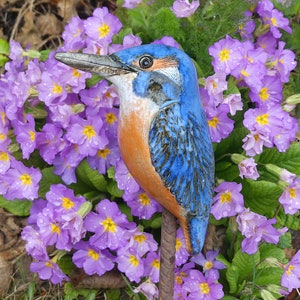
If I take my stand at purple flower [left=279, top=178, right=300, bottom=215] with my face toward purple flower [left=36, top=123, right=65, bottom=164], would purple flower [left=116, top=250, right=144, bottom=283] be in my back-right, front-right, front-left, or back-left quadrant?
front-left

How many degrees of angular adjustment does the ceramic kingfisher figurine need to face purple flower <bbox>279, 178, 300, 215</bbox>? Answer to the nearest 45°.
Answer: approximately 135° to its right

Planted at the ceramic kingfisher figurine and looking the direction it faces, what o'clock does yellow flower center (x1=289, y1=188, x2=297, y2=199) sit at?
The yellow flower center is roughly at 5 o'clock from the ceramic kingfisher figurine.

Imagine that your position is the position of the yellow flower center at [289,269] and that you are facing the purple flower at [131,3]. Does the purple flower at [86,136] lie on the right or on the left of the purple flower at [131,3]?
left

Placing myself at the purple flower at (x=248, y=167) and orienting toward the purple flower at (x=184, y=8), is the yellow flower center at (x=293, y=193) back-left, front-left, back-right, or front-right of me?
back-right

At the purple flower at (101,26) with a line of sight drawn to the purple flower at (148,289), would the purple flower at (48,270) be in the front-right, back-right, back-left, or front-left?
front-right

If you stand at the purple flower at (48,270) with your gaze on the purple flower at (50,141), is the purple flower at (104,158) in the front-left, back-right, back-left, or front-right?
front-right

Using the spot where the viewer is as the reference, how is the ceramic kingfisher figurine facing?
facing to the left of the viewer
